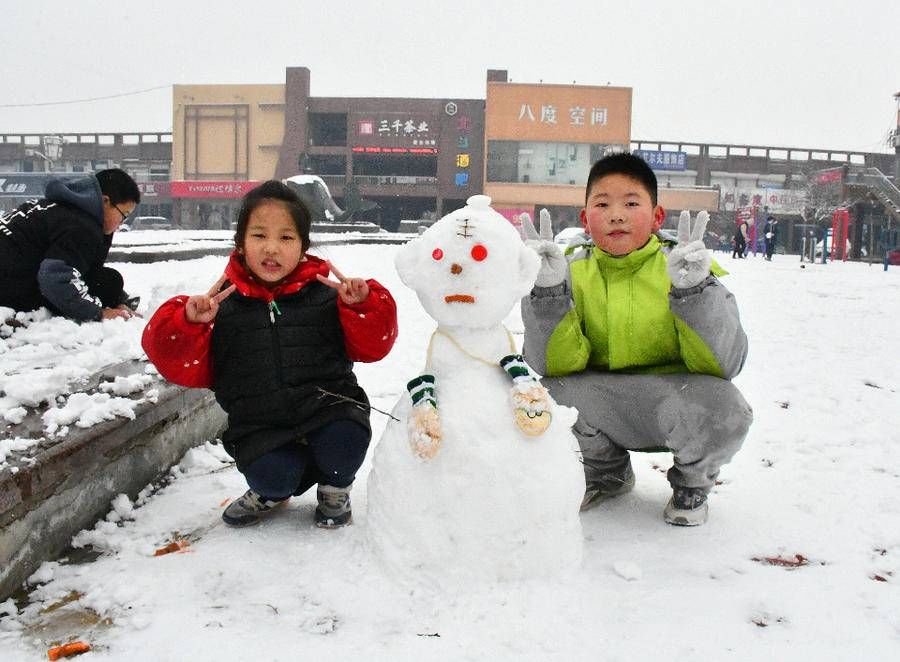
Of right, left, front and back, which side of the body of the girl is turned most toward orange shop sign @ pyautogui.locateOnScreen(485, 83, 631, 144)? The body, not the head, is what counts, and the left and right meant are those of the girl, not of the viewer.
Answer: back

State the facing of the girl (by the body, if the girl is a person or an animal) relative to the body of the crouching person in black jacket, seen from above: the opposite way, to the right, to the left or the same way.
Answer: to the right

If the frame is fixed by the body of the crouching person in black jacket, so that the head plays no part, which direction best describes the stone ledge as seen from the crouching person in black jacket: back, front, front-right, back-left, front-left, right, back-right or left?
right

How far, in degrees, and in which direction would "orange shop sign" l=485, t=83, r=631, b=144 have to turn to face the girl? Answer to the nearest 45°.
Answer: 0° — it already faces them

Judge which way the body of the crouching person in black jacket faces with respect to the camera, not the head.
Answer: to the viewer's right

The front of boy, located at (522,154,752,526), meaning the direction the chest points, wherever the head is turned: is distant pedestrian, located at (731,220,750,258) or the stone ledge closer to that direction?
the stone ledge

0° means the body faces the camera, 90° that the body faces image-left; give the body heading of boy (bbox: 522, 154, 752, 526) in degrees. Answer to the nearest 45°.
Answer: approximately 0°
